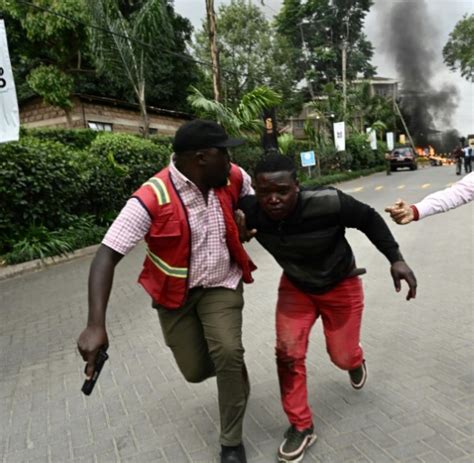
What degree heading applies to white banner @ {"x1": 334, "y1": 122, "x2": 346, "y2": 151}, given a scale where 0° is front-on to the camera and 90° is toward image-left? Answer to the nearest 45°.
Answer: approximately 0°

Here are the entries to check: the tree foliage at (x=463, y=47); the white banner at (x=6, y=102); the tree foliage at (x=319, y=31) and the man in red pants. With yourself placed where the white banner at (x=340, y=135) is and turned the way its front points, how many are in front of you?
2

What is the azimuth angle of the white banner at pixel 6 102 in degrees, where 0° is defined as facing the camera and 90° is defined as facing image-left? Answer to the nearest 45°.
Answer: approximately 0°

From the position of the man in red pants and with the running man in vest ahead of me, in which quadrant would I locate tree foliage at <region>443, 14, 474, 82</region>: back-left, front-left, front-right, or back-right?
back-right

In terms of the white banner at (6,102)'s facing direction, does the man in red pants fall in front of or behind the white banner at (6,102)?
in front

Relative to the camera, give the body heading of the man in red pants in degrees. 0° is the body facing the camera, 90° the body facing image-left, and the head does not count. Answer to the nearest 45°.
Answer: approximately 45°

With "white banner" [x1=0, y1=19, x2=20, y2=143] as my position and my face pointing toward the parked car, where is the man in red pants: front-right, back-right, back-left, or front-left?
back-right

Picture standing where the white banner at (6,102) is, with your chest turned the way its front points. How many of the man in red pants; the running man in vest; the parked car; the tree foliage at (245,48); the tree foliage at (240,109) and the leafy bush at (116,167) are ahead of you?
2

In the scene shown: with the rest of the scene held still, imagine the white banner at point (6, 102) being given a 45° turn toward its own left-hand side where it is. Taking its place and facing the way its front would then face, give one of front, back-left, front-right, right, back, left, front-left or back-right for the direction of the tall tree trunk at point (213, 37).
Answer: left

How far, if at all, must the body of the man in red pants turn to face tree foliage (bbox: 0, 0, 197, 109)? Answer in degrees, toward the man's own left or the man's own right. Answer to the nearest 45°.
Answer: approximately 90° to the man's own right

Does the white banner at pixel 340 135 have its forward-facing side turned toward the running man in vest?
yes

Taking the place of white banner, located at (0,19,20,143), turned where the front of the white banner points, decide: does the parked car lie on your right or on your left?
on your left

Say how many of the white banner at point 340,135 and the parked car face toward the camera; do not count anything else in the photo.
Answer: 1

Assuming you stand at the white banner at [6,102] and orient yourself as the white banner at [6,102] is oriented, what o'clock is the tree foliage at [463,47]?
The tree foliage is roughly at 8 o'clock from the white banner.
